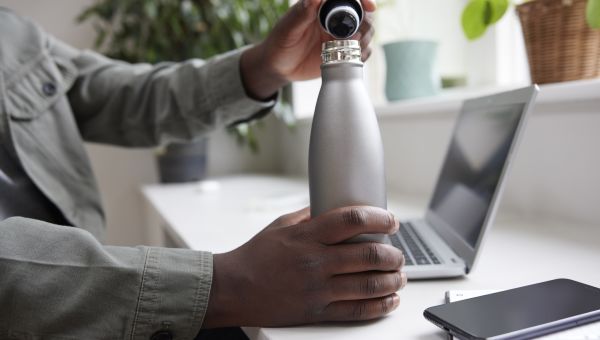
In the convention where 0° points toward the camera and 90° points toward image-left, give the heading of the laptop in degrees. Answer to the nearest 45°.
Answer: approximately 90°
